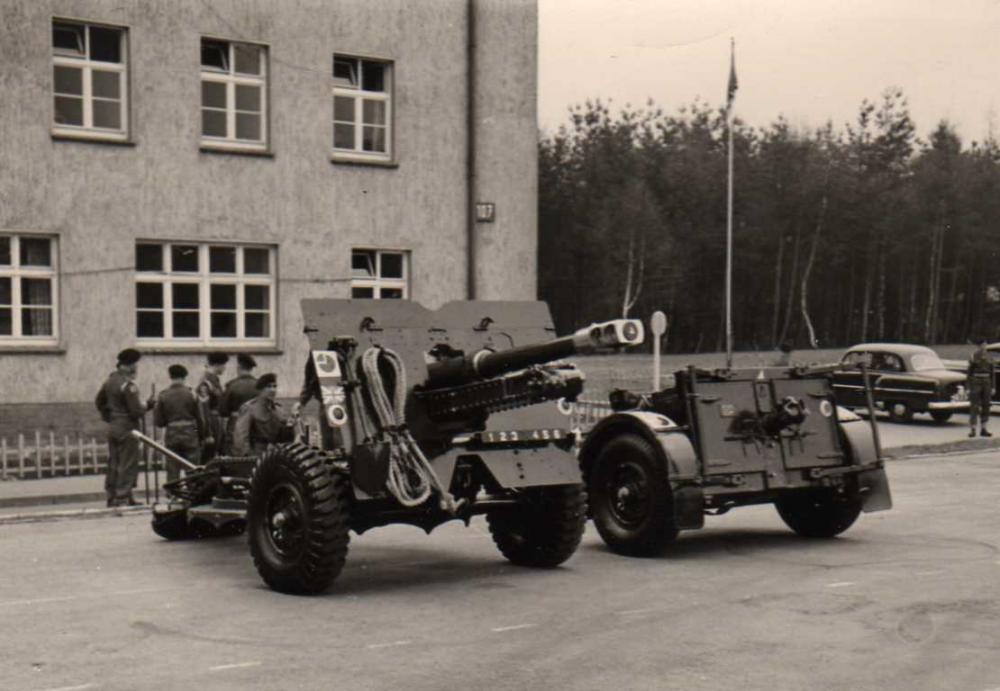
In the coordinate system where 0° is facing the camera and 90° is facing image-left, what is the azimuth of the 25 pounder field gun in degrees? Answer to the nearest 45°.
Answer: approximately 315°

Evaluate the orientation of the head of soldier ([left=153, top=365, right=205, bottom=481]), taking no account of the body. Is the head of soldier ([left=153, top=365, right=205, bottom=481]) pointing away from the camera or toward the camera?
away from the camera

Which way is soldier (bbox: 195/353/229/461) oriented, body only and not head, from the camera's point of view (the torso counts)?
to the viewer's right

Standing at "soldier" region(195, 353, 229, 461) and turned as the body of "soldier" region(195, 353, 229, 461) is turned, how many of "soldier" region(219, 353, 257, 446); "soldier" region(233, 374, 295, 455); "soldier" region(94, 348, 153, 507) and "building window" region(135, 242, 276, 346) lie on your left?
1

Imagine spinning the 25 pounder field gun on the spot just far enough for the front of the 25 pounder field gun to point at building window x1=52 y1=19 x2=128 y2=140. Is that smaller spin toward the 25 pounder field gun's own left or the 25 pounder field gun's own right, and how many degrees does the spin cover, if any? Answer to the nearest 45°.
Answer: approximately 180°
